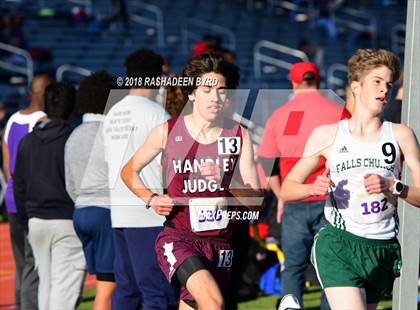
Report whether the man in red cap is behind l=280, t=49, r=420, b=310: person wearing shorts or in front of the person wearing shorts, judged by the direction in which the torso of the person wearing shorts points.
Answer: behind

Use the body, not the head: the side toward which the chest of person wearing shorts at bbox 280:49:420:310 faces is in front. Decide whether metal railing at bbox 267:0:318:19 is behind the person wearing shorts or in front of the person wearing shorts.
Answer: behind

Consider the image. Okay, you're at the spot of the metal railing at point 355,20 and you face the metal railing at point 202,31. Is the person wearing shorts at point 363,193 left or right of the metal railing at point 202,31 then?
left

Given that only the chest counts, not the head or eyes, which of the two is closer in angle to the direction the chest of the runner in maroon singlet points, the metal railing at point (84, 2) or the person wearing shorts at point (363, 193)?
the person wearing shorts
